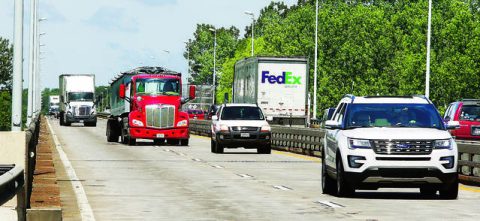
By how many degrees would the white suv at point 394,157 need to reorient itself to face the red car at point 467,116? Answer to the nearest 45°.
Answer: approximately 180°

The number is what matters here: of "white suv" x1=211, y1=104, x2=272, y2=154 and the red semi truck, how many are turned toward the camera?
2

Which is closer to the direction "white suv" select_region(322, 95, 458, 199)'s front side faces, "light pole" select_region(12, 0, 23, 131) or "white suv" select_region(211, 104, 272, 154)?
the light pole

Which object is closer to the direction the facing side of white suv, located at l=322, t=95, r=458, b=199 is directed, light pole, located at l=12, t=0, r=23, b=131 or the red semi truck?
the light pole

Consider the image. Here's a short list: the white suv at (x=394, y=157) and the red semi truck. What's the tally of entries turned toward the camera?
2

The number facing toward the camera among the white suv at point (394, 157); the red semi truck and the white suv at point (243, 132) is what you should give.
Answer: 3

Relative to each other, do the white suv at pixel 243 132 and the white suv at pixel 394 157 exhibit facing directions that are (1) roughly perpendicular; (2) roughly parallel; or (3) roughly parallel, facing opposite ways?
roughly parallel

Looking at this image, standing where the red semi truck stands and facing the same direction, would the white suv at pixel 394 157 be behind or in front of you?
in front

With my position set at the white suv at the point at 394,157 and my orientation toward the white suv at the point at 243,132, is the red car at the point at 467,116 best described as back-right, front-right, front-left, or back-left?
front-right

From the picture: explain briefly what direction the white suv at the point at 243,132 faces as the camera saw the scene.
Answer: facing the viewer

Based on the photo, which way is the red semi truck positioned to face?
toward the camera

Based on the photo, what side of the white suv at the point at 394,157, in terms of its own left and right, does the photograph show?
front
